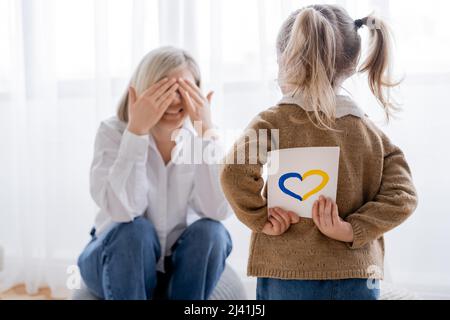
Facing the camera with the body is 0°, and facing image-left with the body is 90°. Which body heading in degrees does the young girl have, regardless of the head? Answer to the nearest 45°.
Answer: approximately 180°
